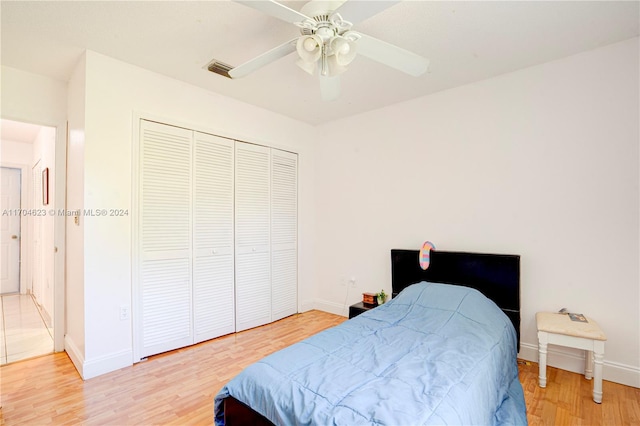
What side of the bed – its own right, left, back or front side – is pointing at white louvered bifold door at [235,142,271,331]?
right

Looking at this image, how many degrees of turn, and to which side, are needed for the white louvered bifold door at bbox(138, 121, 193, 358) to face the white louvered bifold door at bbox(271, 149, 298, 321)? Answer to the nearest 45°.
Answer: approximately 45° to its left

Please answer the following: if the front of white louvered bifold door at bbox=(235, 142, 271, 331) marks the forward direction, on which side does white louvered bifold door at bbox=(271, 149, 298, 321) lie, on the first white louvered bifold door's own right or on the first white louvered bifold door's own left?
on the first white louvered bifold door's own left

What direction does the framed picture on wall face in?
to the viewer's left

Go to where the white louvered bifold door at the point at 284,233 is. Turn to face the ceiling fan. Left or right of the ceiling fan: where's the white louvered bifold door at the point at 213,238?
right

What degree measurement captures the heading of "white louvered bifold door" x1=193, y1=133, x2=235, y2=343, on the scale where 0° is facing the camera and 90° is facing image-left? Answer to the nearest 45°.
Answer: approximately 315°

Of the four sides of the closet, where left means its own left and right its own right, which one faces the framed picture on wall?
back

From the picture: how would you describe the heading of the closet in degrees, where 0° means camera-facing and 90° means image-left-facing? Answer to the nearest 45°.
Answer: approximately 315°

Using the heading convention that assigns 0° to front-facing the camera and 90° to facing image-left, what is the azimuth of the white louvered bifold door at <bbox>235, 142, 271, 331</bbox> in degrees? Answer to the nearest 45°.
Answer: approximately 315°

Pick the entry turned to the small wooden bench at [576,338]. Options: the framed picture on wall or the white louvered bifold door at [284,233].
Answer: the white louvered bifold door
